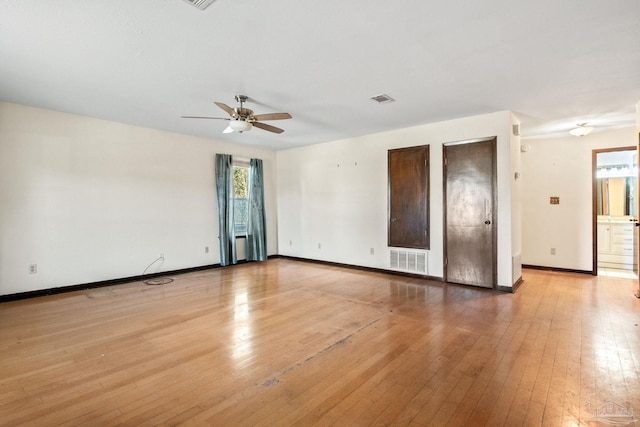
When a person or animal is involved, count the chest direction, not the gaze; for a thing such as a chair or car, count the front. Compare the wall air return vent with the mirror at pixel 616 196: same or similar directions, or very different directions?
same or similar directions

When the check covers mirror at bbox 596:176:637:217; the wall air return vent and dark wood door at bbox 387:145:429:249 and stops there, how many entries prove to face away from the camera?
0

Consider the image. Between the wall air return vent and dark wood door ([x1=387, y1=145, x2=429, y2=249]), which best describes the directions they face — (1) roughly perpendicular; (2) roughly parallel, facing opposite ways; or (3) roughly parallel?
roughly parallel

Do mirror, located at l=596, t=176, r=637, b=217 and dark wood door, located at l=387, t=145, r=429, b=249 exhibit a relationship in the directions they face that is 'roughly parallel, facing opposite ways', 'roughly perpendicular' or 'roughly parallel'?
roughly parallel

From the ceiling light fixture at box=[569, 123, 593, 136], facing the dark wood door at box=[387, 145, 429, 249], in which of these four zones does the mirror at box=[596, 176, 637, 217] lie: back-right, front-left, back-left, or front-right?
back-right

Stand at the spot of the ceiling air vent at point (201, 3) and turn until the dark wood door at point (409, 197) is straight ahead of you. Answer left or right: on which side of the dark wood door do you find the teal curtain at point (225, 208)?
left

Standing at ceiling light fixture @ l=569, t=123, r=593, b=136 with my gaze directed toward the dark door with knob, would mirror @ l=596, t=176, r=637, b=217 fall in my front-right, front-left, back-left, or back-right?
back-right

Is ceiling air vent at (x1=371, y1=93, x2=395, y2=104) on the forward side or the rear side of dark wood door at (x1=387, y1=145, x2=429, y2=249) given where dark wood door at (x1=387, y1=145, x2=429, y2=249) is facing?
on the forward side

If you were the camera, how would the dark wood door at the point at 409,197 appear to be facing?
facing the viewer and to the left of the viewer

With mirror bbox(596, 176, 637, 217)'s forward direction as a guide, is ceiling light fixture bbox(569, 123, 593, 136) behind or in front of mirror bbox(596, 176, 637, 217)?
in front

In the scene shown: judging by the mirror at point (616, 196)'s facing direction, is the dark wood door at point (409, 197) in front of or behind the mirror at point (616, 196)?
in front

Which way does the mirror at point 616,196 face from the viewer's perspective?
toward the camera

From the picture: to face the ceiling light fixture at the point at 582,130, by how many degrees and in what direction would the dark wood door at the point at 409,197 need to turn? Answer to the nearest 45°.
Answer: approximately 135° to its left

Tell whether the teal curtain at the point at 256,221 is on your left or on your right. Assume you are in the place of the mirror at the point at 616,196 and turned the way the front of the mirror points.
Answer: on your right
